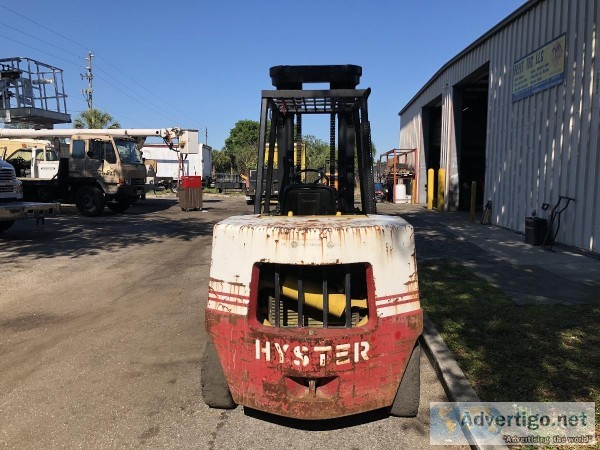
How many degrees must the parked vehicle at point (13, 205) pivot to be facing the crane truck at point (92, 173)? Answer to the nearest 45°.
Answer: approximately 90° to its left

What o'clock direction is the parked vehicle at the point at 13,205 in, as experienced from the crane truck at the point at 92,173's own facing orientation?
The parked vehicle is roughly at 2 o'clock from the crane truck.

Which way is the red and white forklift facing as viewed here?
away from the camera

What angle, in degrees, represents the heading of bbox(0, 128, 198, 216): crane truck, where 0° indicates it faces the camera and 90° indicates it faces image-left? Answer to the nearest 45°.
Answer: approximately 315°

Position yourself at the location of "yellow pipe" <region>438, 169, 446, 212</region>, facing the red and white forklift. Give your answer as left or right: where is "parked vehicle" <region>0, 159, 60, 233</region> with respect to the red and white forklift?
right

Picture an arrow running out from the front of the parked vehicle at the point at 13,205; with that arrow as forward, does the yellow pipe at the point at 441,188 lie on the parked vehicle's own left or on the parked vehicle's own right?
on the parked vehicle's own left

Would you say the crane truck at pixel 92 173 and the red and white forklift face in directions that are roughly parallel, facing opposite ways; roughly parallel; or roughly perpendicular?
roughly perpendicular

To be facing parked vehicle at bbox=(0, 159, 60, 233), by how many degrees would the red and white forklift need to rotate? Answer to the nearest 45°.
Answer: approximately 45° to its left

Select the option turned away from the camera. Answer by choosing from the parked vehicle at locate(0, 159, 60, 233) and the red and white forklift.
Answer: the red and white forklift

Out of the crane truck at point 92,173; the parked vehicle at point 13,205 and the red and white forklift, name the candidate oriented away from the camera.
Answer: the red and white forklift
